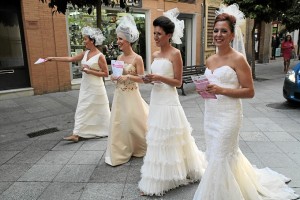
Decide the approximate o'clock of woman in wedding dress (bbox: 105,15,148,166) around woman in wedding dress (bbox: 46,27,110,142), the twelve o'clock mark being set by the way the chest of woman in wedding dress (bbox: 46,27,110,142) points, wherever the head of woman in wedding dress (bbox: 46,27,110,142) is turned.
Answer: woman in wedding dress (bbox: 105,15,148,166) is roughly at 10 o'clock from woman in wedding dress (bbox: 46,27,110,142).

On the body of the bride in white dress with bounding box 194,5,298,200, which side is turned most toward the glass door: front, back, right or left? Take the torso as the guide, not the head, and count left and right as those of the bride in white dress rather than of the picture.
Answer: right

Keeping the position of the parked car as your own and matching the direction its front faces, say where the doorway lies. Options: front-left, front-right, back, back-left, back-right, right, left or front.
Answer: right

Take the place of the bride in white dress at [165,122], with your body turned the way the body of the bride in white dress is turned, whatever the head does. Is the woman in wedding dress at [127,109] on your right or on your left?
on your right

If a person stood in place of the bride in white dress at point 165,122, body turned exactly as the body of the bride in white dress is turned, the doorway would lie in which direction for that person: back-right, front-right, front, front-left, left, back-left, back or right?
back-right

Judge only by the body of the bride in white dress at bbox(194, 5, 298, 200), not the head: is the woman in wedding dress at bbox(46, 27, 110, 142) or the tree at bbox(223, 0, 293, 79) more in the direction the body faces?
the woman in wedding dress

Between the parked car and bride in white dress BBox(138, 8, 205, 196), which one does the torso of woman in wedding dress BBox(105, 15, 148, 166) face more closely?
the bride in white dress

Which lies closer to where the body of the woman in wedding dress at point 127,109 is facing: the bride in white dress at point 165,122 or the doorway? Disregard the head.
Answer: the bride in white dress

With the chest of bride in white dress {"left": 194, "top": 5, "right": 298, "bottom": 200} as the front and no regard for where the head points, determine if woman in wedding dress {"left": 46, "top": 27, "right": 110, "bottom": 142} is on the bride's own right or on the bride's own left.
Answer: on the bride's own right

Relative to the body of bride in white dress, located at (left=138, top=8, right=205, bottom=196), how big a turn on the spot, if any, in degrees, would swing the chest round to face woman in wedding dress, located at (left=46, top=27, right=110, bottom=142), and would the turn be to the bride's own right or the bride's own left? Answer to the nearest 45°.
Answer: approximately 90° to the bride's own right

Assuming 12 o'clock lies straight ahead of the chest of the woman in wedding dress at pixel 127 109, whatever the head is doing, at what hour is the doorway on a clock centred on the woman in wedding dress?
The doorway is roughly at 5 o'clock from the woman in wedding dress.
